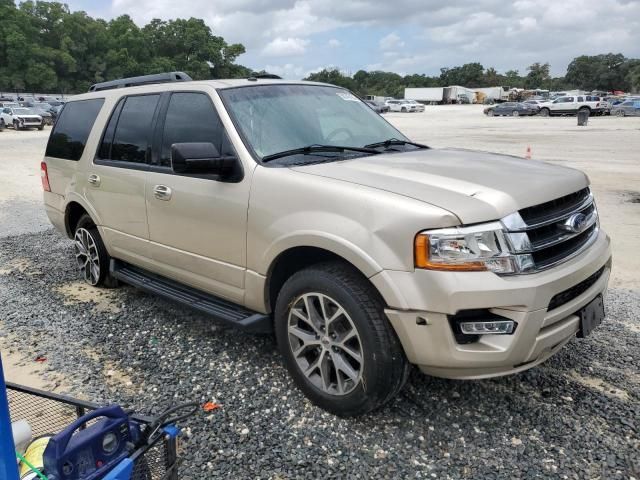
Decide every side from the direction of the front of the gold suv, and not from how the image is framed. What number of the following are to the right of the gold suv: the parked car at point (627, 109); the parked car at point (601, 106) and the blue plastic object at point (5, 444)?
1

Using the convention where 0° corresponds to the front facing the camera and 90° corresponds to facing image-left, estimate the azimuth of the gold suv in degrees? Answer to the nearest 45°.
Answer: approximately 315°

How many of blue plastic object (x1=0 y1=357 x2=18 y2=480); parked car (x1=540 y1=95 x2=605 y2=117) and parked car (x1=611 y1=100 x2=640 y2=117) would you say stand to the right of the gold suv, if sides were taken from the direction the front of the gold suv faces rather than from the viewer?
1

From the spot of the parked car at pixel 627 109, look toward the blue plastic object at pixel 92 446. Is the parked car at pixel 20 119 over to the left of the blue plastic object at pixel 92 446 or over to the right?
right

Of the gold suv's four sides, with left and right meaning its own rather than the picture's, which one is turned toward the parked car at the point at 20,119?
back

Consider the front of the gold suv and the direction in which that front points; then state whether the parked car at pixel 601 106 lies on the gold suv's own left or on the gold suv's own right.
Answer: on the gold suv's own left

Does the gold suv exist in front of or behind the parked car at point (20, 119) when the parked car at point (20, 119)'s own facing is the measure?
in front

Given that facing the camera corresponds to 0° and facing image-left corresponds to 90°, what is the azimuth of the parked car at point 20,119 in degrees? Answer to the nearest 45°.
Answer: approximately 315°
